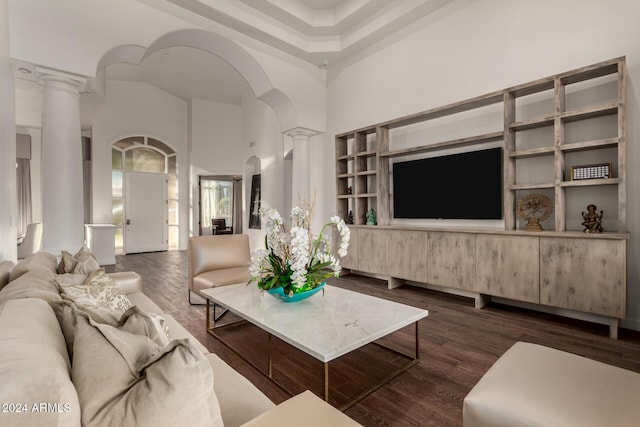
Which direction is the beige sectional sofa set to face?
to the viewer's right

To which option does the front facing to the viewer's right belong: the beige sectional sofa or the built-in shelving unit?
the beige sectional sofa

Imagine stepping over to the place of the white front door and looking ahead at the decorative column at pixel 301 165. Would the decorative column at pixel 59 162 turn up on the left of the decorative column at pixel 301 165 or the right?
right

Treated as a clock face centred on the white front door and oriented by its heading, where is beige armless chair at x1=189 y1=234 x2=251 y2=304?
The beige armless chair is roughly at 12 o'clock from the white front door.

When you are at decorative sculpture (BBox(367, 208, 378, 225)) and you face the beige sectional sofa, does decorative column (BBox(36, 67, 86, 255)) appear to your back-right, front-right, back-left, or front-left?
front-right

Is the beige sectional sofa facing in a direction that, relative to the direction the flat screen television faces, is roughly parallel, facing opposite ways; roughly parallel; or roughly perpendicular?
roughly parallel, facing opposite ways

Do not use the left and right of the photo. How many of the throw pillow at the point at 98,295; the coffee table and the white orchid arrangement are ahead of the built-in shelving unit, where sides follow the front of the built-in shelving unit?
3

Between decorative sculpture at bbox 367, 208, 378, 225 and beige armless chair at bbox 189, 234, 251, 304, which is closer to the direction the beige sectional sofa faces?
the decorative sculpture

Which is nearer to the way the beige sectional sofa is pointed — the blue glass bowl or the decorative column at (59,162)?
the blue glass bowl

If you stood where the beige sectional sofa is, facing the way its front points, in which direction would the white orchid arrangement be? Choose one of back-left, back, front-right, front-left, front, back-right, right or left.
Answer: front-left

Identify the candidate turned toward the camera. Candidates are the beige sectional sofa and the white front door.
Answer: the white front door

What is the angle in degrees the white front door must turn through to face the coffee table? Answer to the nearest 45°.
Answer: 0° — it already faces it

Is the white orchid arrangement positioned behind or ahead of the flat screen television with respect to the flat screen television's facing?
ahead

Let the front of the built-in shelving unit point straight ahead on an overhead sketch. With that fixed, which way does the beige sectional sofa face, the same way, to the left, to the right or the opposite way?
the opposite way

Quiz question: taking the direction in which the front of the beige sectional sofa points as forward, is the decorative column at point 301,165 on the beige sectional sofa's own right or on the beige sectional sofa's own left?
on the beige sectional sofa's own left

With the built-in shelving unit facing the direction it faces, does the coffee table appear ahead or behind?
ahead

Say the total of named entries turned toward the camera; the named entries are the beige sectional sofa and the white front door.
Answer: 1

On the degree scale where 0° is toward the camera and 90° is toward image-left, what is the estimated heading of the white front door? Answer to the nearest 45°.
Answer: approximately 0°
